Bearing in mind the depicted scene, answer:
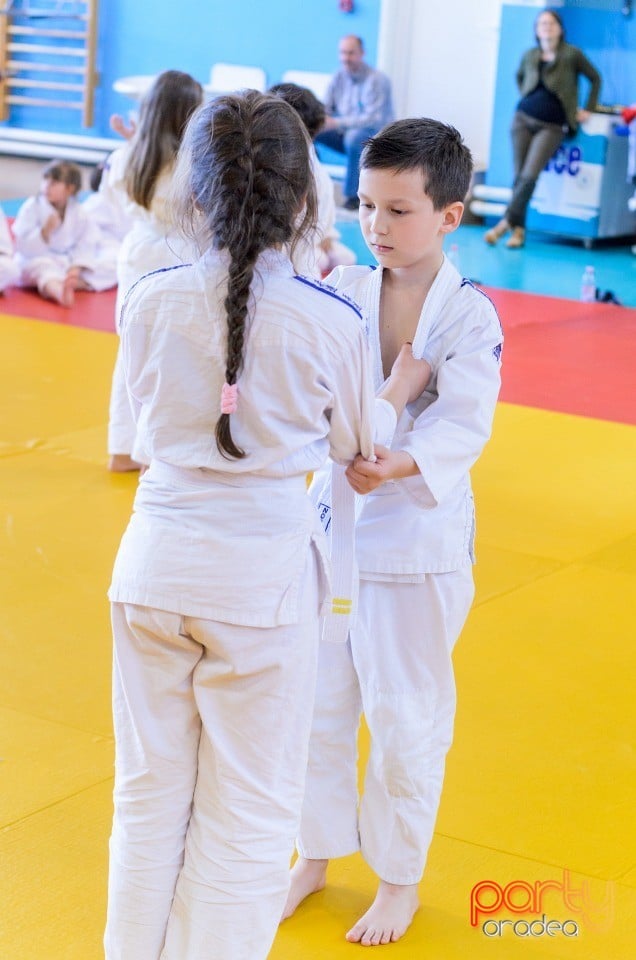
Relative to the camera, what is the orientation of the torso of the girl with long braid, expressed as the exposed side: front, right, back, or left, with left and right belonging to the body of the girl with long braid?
back

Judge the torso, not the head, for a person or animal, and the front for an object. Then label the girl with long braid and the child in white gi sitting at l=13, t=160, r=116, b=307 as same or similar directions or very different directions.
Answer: very different directions

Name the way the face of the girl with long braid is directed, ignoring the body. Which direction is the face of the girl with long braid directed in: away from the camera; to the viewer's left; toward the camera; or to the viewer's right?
away from the camera

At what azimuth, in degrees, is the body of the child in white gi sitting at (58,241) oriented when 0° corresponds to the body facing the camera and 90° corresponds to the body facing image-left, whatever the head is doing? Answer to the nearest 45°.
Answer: approximately 0°

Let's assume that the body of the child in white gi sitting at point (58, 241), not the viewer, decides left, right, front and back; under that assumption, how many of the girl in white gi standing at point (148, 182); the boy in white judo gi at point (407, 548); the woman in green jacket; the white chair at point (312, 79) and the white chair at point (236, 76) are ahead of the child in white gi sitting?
2

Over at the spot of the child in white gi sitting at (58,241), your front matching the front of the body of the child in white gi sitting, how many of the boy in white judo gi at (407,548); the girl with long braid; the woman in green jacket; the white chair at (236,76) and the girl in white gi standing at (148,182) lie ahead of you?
3

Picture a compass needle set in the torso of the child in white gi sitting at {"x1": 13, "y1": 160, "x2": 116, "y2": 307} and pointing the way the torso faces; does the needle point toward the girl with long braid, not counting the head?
yes

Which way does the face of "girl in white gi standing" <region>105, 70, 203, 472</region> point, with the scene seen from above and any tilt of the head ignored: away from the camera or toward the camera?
away from the camera

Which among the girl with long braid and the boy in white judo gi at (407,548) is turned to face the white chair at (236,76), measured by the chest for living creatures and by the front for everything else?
the girl with long braid

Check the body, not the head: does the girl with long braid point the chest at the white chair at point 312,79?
yes

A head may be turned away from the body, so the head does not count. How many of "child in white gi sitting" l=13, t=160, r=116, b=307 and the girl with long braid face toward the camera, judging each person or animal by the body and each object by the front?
1
